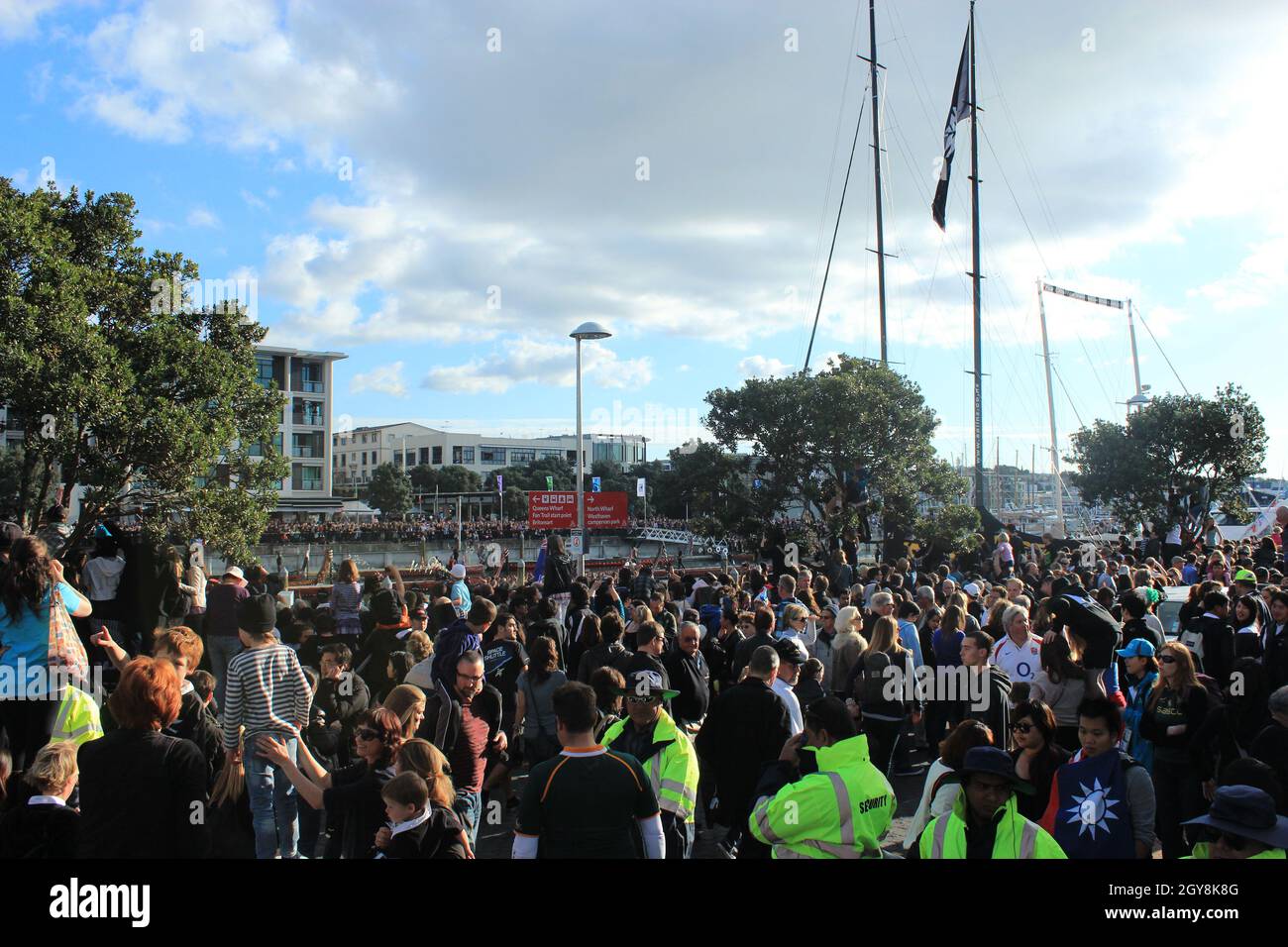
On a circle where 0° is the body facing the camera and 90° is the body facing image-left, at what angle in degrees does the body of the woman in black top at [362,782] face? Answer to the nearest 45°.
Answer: approximately 90°

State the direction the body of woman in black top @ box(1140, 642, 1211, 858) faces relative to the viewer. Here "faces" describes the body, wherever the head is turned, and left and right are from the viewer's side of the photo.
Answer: facing the viewer and to the left of the viewer

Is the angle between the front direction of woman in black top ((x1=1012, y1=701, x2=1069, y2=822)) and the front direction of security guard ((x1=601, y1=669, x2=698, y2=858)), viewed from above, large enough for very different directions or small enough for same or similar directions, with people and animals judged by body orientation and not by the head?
same or similar directions

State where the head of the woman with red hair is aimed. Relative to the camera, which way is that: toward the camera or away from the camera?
away from the camera

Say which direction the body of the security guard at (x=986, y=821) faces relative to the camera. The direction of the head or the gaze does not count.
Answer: toward the camera

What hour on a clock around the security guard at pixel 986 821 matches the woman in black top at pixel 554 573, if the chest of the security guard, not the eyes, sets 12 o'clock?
The woman in black top is roughly at 5 o'clock from the security guard.

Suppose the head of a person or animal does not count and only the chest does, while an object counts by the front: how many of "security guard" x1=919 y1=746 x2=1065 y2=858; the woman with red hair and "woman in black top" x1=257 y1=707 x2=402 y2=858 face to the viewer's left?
1

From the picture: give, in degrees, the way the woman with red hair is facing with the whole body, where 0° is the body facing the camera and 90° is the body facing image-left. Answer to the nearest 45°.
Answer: approximately 180°

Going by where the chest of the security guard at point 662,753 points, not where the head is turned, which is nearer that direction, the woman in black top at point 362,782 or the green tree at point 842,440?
the woman in black top

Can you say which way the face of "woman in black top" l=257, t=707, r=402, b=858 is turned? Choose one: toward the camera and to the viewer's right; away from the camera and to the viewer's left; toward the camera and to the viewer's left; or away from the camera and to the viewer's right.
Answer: toward the camera and to the viewer's left

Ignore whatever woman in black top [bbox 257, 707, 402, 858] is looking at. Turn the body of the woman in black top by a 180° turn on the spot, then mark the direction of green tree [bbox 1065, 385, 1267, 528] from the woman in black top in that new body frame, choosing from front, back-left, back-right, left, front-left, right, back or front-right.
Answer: front-left

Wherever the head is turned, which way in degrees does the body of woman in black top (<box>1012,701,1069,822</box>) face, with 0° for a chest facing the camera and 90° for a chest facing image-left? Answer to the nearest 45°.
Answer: approximately 45°
